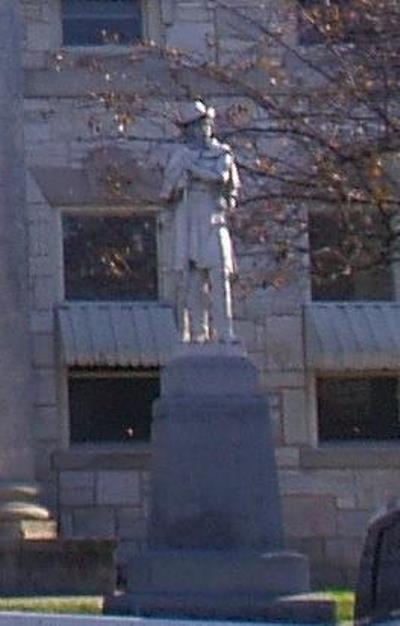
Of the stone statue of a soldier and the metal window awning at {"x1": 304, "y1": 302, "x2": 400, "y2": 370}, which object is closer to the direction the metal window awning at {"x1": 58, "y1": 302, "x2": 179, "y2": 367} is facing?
the stone statue of a soldier

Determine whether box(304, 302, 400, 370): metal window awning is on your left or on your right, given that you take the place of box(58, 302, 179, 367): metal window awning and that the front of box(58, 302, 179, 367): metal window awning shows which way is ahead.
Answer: on your left

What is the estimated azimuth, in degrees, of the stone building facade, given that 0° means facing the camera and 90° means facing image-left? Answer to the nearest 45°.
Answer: approximately 0°

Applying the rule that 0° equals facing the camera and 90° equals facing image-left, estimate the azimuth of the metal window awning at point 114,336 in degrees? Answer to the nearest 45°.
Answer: approximately 0°
